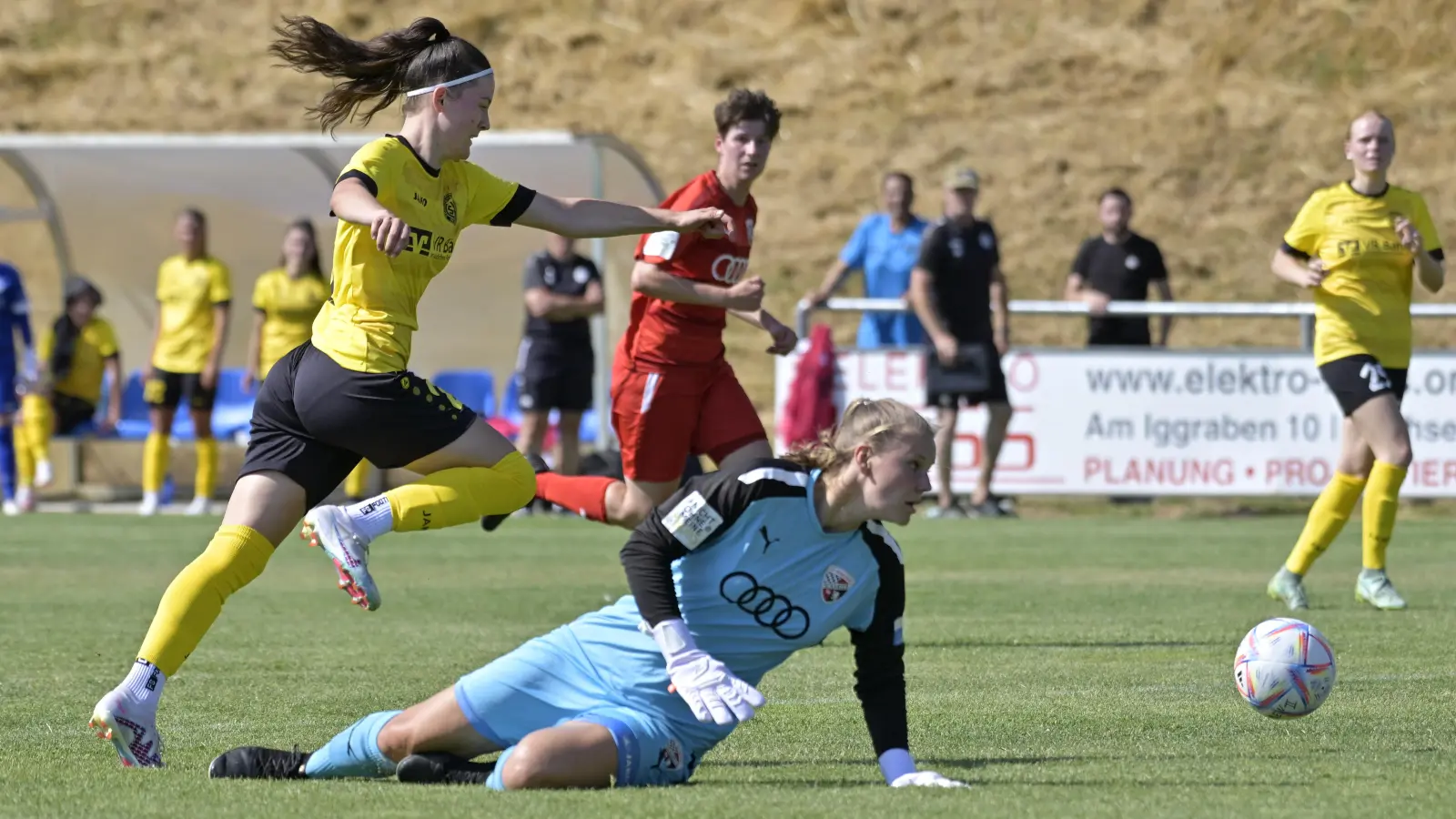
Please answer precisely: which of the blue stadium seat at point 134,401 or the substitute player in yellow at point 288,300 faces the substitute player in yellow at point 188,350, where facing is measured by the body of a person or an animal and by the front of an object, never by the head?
the blue stadium seat

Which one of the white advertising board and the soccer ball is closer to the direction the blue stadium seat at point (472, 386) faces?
the soccer ball

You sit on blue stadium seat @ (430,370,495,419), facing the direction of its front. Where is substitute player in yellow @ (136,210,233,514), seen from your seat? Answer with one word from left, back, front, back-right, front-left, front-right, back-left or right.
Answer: front-right

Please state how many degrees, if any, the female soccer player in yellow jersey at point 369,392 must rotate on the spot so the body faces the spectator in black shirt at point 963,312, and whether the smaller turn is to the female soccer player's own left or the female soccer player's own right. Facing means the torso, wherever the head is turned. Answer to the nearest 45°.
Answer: approximately 45° to the female soccer player's own left

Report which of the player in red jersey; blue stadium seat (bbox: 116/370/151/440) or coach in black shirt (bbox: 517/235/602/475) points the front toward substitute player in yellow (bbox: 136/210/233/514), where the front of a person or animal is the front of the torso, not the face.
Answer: the blue stadium seat

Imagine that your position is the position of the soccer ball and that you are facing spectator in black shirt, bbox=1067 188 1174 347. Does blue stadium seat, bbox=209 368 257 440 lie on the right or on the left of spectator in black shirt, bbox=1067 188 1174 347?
left

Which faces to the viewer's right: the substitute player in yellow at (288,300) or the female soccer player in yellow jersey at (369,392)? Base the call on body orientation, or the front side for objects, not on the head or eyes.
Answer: the female soccer player in yellow jersey

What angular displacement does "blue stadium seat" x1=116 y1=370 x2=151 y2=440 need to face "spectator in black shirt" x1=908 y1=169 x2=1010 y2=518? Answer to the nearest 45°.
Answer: approximately 45° to its left

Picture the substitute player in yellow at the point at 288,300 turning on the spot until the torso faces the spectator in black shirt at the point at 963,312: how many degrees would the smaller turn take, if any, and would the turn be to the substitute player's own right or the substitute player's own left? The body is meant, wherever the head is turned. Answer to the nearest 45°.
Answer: approximately 90° to the substitute player's own left

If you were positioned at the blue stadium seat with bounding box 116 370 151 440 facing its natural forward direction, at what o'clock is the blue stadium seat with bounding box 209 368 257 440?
the blue stadium seat with bounding box 209 368 257 440 is roughly at 10 o'clock from the blue stadium seat with bounding box 116 370 151 440.
